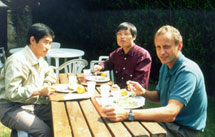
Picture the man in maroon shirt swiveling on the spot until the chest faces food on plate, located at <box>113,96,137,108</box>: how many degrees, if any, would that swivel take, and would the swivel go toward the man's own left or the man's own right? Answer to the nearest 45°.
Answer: approximately 45° to the man's own left

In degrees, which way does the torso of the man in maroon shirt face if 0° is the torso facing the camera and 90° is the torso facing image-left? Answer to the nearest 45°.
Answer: approximately 45°

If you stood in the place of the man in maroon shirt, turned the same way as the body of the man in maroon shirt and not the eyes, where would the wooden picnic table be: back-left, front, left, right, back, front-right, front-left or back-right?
front-left

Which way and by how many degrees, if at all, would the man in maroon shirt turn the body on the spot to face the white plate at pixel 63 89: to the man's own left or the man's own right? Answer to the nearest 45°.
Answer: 0° — they already face it

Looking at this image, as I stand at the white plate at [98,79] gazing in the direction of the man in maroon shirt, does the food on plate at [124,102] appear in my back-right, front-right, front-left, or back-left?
back-right

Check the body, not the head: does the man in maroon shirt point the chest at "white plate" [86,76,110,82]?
yes

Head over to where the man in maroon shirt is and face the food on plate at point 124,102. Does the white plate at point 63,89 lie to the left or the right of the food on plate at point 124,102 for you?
right

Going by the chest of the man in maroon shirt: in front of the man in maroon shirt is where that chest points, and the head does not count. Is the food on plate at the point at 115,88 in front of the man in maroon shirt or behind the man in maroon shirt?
in front
